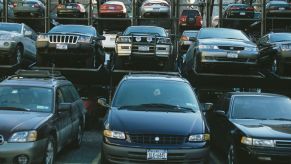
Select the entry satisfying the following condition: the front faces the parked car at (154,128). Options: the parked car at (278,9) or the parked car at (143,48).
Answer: the parked car at (143,48)

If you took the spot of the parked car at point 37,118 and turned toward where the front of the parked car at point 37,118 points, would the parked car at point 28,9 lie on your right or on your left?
on your right

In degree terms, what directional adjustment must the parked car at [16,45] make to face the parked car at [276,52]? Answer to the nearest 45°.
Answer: approximately 135° to its left

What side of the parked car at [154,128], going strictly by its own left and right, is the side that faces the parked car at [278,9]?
back
